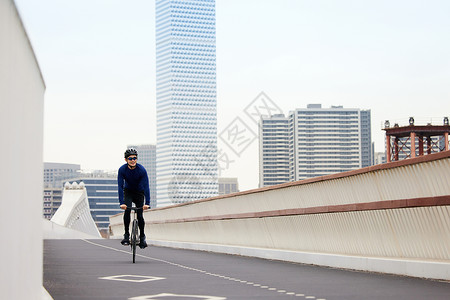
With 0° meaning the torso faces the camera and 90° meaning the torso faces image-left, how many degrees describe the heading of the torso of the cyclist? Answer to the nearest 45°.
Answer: approximately 0°

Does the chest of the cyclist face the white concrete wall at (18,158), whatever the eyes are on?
yes

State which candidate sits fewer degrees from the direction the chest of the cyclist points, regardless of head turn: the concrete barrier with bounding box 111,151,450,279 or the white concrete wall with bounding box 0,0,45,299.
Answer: the white concrete wall
